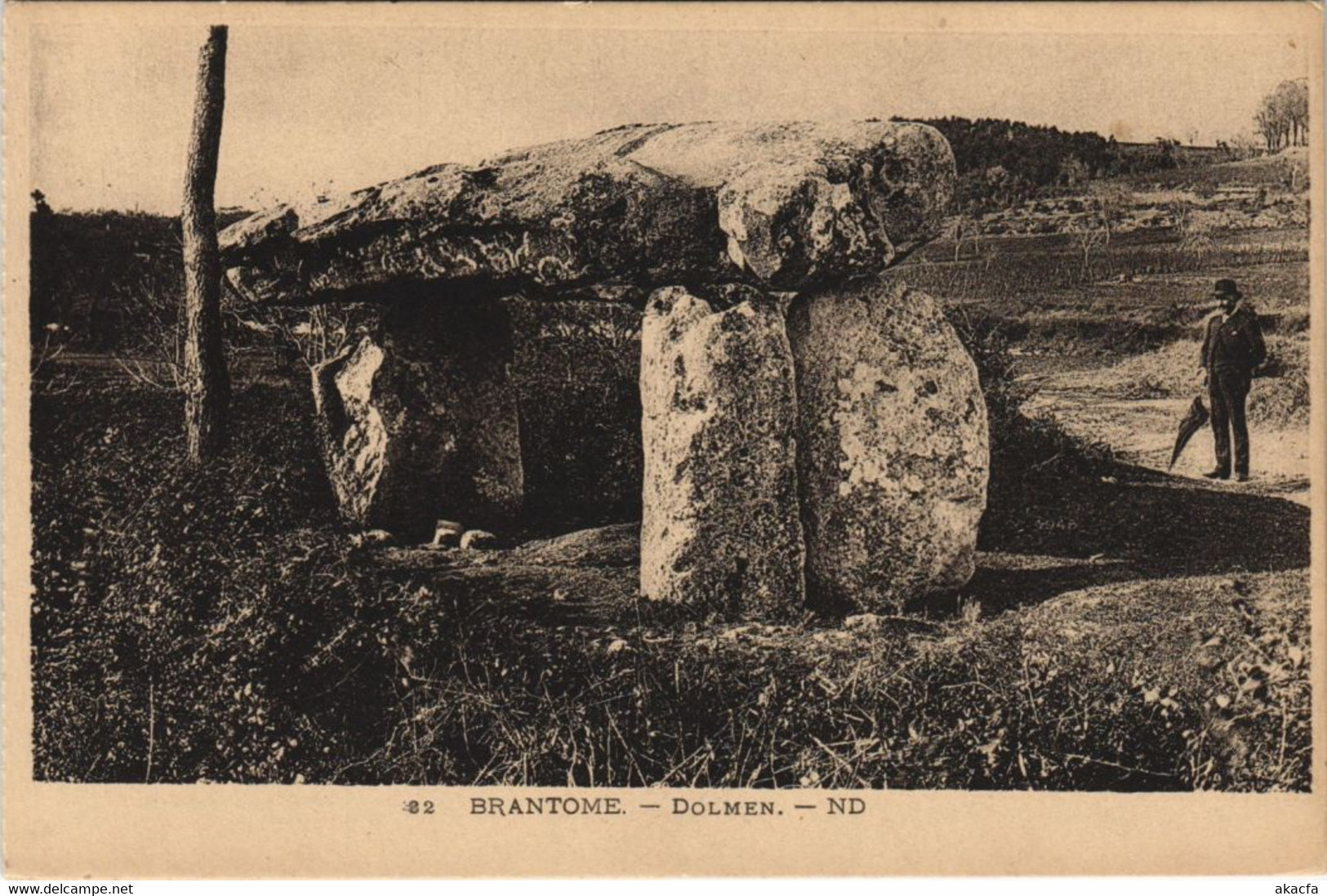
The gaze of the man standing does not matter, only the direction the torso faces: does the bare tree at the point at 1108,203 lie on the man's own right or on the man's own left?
on the man's own right

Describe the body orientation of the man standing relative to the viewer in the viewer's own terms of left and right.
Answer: facing the viewer and to the left of the viewer
